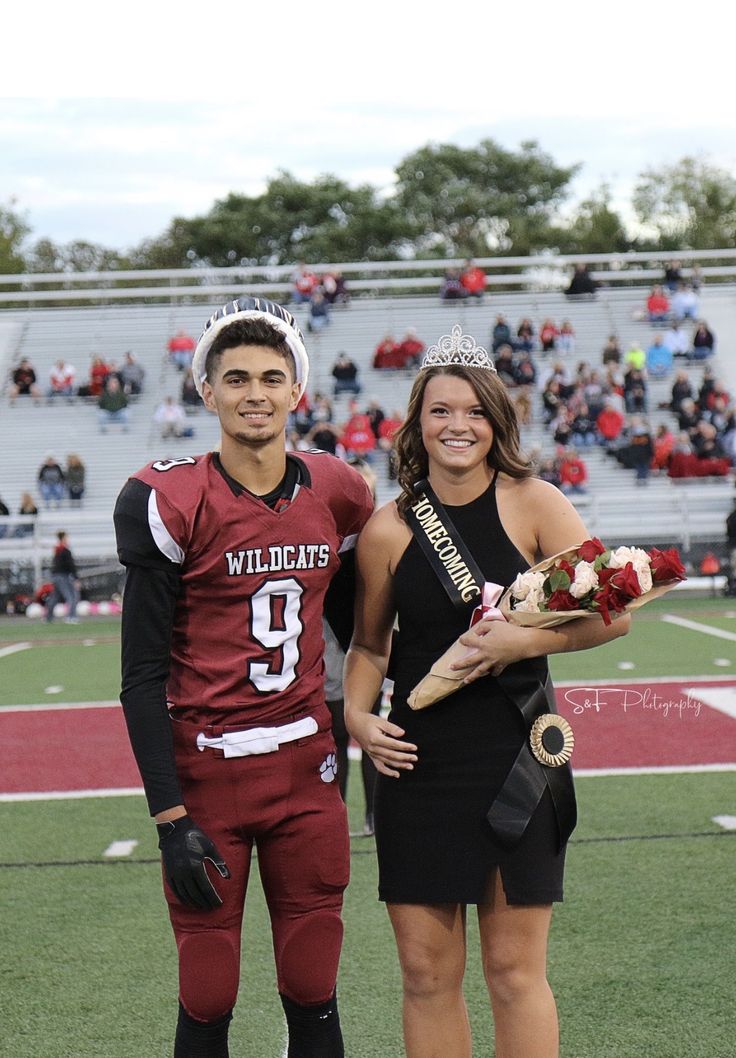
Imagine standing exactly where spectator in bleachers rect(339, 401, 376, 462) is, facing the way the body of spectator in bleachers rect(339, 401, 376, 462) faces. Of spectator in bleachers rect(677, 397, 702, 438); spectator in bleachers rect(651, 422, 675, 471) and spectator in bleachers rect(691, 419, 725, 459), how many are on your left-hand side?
3

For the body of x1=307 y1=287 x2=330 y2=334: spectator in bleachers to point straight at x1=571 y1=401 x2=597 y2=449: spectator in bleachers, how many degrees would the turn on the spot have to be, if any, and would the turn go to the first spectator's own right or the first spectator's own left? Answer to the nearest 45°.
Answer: approximately 45° to the first spectator's own left

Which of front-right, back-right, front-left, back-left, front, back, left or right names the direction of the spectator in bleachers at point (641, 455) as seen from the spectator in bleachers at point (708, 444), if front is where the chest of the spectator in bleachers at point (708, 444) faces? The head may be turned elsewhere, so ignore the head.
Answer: right

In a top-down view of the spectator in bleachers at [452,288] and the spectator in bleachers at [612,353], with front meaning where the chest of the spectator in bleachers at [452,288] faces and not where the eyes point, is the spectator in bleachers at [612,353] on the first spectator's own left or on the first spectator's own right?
on the first spectator's own left

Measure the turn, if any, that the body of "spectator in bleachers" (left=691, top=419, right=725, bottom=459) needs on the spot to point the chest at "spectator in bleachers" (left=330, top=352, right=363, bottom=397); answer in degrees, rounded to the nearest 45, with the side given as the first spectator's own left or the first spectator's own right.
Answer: approximately 90° to the first spectator's own right

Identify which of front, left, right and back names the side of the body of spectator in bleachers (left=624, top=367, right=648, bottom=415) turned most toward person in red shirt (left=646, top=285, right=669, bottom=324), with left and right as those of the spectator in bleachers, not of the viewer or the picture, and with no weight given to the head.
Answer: back

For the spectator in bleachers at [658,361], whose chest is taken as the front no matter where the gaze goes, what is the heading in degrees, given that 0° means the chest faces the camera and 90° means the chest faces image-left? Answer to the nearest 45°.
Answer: approximately 0°

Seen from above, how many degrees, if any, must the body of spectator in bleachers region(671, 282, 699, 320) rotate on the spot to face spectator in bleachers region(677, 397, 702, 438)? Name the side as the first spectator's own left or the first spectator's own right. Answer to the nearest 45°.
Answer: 0° — they already face them

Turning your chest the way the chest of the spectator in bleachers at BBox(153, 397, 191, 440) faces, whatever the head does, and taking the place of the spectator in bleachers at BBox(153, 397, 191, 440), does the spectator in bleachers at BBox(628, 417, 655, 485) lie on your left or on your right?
on your left

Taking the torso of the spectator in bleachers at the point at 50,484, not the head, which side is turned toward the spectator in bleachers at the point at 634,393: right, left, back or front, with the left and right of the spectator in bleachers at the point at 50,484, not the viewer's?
left

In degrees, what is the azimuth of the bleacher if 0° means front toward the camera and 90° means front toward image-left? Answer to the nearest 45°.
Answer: approximately 0°
